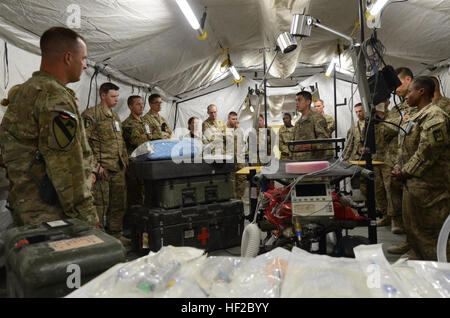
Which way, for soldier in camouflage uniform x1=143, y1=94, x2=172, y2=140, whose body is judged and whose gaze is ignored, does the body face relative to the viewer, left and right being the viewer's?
facing the viewer and to the right of the viewer

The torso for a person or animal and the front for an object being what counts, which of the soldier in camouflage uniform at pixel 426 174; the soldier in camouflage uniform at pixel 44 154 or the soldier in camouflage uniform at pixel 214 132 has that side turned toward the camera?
the soldier in camouflage uniform at pixel 214 132

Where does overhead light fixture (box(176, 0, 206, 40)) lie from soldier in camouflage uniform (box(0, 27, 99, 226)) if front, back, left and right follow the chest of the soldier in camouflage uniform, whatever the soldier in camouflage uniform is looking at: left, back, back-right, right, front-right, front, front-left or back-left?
front

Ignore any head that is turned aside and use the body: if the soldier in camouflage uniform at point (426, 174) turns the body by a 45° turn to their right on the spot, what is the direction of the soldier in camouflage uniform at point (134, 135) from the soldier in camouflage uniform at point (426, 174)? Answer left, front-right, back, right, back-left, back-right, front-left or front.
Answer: front-left

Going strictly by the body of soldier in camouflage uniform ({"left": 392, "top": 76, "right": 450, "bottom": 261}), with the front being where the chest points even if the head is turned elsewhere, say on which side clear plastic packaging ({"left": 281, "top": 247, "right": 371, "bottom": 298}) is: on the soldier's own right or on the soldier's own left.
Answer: on the soldier's own left

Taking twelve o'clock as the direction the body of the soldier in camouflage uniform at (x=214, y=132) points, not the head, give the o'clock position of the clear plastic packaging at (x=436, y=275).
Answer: The clear plastic packaging is roughly at 12 o'clock from the soldier in camouflage uniform.

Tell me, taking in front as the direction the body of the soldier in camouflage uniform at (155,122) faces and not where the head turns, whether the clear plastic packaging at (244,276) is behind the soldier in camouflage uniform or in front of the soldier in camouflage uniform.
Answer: in front

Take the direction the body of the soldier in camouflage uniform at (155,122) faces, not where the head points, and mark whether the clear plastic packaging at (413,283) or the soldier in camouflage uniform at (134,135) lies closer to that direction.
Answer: the clear plastic packaging

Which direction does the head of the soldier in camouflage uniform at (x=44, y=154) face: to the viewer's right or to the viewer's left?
to the viewer's right

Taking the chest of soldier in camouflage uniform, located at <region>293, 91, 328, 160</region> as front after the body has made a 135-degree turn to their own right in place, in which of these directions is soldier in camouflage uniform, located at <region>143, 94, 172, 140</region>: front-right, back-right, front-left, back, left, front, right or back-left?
left

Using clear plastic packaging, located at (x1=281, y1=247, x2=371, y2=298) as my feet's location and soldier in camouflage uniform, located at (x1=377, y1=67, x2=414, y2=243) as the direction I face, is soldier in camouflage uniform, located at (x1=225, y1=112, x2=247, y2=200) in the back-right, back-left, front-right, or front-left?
front-left

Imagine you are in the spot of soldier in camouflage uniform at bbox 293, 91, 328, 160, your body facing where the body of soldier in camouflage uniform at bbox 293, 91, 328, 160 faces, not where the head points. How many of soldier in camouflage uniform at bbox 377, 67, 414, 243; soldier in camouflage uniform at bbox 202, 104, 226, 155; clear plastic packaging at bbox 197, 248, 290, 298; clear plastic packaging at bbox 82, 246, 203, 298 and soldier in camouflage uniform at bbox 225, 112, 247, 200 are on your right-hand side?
2

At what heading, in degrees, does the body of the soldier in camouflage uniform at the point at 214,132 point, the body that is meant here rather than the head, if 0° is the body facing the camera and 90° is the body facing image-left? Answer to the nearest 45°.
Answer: approximately 0°

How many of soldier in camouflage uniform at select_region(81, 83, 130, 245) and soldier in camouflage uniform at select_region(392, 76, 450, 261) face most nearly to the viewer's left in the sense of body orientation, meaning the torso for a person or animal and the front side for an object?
1

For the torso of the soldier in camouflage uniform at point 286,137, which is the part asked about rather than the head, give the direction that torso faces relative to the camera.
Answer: toward the camera

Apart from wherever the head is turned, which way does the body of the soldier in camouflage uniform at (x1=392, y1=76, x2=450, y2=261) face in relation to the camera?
to the viewer's left
